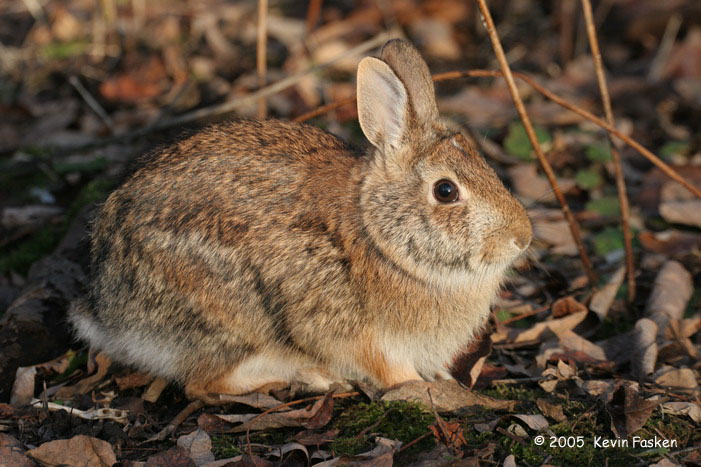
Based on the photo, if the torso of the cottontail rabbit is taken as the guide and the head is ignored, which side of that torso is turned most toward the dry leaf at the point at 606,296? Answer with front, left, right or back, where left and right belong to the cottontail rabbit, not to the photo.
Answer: front

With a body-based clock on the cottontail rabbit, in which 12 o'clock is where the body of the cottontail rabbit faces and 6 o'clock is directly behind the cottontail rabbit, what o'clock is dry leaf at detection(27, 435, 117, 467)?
The dry leaf is roughly at 5 o'clock from the cottontail rabbit.

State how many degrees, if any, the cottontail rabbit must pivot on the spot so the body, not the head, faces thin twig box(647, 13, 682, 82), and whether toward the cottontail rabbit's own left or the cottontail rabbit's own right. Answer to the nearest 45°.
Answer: approximately 45° to the cottontail rabbit's own left

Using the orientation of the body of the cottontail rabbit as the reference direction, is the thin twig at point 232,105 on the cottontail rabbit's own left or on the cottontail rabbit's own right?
on the cottontail rabbit's own left

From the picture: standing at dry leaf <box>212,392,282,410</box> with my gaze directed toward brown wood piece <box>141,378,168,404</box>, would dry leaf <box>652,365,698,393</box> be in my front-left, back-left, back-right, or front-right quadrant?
back-right

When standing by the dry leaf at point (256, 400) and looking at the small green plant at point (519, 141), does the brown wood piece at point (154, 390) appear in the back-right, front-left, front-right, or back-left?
back-left

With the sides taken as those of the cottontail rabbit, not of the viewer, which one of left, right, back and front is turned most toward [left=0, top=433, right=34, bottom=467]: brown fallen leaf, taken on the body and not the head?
back

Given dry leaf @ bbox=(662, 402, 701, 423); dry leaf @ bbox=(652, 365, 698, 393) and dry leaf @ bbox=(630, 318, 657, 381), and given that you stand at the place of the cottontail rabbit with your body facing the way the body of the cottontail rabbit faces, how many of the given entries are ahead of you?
3

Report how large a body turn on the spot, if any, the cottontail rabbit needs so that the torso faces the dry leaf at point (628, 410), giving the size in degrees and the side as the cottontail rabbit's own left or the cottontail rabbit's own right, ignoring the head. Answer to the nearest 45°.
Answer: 0° — it already faces it

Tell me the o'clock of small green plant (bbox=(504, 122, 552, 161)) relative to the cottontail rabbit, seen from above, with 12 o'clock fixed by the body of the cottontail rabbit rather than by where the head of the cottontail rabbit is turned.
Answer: The small green plant is roughly at 10 o'clock from the cottontail rabbit.

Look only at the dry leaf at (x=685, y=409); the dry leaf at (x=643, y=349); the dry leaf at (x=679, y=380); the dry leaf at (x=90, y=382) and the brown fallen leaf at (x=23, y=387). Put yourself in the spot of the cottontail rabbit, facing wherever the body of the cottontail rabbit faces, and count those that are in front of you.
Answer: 3

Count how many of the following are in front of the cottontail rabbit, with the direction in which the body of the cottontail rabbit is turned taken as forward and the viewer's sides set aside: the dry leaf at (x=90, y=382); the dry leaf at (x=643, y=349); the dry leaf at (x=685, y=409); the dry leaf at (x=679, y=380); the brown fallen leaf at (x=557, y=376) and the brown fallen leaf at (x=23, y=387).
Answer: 4

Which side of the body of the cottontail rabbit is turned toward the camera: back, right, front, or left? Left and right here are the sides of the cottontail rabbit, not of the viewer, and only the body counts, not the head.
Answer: right

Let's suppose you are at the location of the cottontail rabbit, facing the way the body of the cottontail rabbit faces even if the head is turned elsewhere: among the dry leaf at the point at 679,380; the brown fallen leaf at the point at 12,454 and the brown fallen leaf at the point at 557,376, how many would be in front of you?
2

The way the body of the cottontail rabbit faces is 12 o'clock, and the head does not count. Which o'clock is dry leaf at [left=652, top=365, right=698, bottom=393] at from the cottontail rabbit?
The dry leaf is roughly at 12 o'clock from the cottontail rabbit.

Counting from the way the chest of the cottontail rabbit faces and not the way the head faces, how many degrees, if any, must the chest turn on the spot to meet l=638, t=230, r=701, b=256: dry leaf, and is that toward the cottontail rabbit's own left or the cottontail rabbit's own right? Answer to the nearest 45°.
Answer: approximately 45° to the cottontail rabbit's own left
